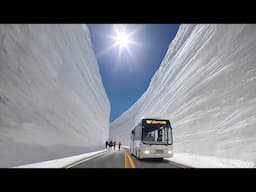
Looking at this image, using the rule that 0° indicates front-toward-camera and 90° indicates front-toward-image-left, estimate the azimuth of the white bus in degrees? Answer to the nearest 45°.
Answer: approximately 0°
